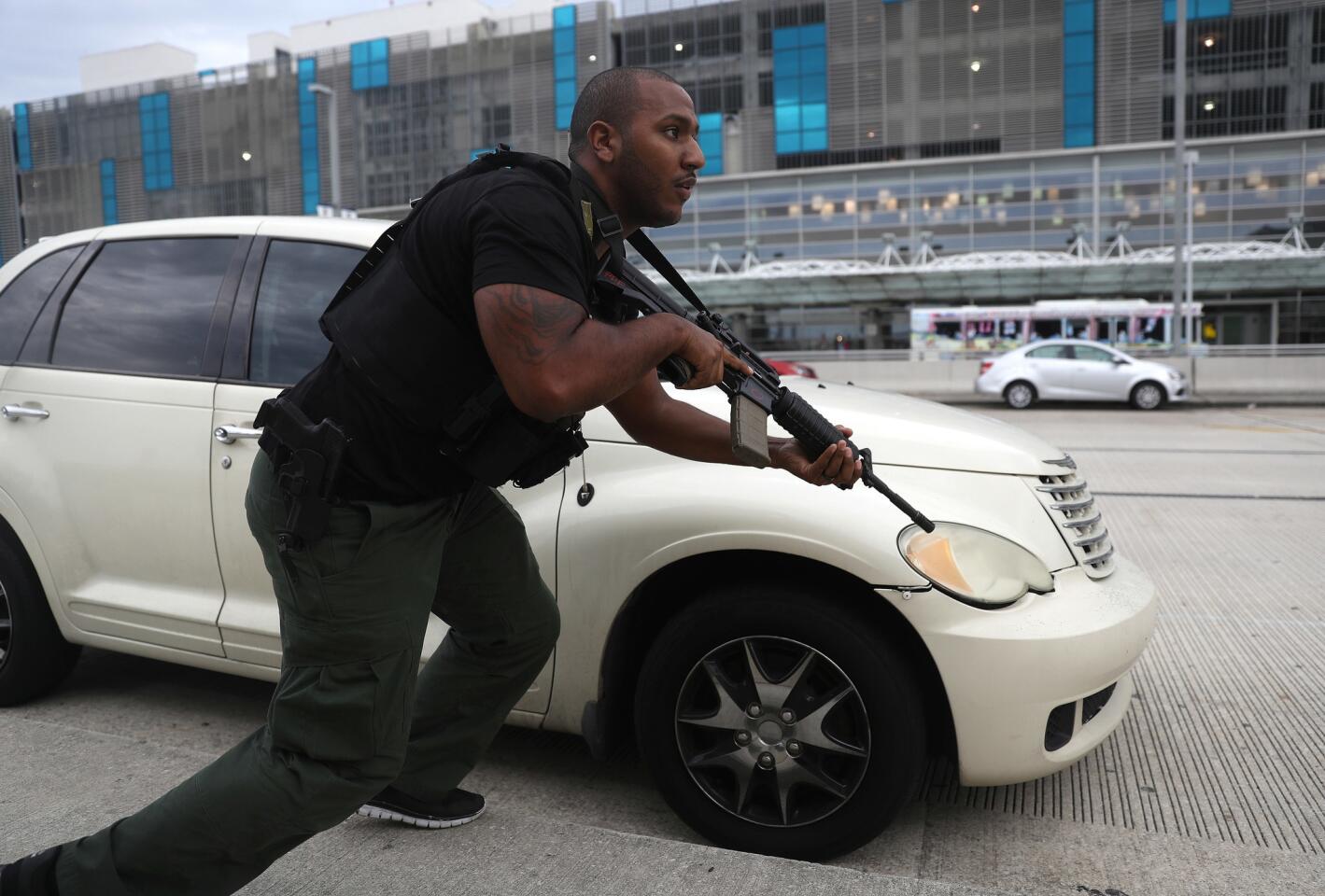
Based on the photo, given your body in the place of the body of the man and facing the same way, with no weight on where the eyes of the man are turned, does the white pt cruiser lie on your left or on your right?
on your left

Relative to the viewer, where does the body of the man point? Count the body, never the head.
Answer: to the viewer's right

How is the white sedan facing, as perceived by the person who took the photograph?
facing to the right of the viewer

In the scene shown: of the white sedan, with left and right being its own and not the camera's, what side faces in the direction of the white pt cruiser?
right

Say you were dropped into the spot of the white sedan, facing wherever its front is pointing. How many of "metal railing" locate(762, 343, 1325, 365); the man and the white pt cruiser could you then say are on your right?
2

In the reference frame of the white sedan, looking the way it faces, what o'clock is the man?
The man is roughly at 3 o'clock from the white sedan.

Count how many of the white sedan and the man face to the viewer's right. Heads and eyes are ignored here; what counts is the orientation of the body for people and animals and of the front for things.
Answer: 2

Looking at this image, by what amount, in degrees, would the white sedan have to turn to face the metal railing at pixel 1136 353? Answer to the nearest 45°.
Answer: approximately 90° to its left
